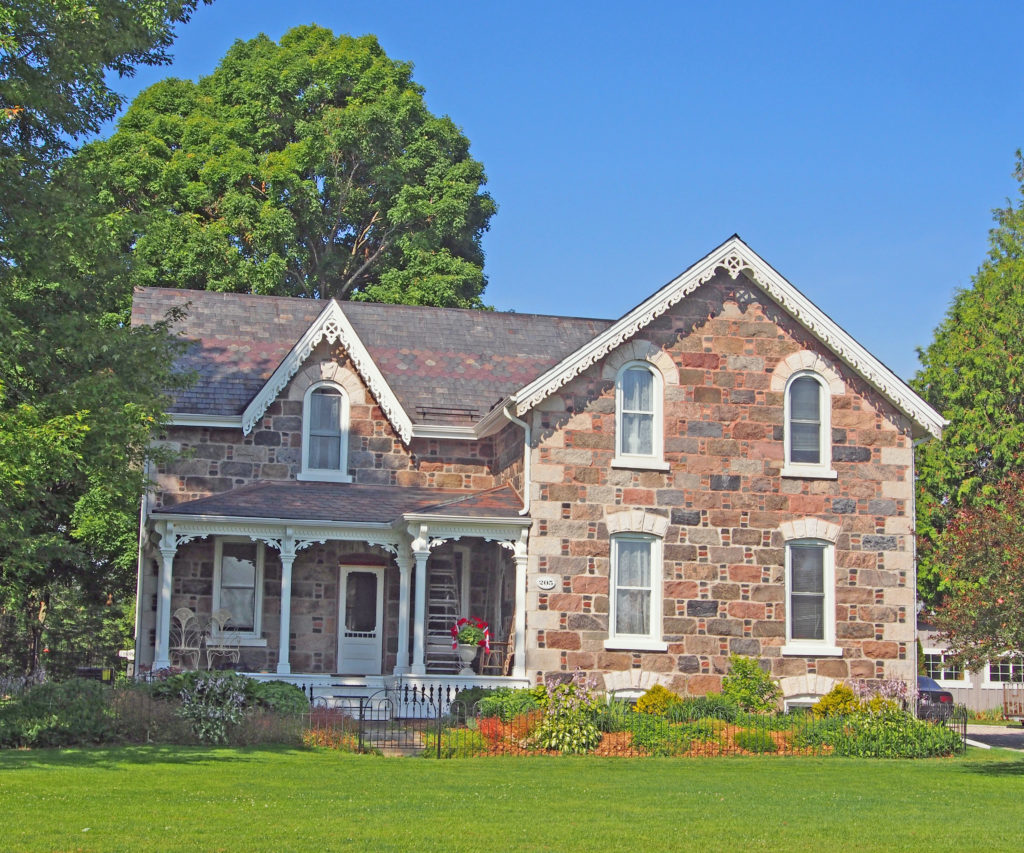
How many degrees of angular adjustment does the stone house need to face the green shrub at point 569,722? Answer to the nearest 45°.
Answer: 0° — it already faces it

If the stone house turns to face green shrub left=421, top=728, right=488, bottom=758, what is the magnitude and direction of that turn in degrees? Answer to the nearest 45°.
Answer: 0° — it already faces it

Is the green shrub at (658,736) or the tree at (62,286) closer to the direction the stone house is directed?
the green shrub

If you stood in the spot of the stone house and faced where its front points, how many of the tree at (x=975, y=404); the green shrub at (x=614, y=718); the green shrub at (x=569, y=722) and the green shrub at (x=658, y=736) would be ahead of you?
3

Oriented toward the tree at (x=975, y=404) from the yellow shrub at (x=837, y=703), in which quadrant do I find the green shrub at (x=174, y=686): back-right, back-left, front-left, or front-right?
back-left

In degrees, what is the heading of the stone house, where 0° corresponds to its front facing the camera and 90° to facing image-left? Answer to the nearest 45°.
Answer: approximately 0°

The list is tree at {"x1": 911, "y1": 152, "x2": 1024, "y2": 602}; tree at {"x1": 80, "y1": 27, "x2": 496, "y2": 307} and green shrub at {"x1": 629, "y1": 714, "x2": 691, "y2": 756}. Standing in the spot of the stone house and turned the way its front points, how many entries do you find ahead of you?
1

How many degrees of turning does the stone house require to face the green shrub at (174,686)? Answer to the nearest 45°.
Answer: approximately 45° to its right

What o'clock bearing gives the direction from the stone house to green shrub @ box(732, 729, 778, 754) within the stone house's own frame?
The green shrub is roughly at 11 o'clock from the stone house.

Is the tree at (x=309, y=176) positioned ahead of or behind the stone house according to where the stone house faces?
behind
